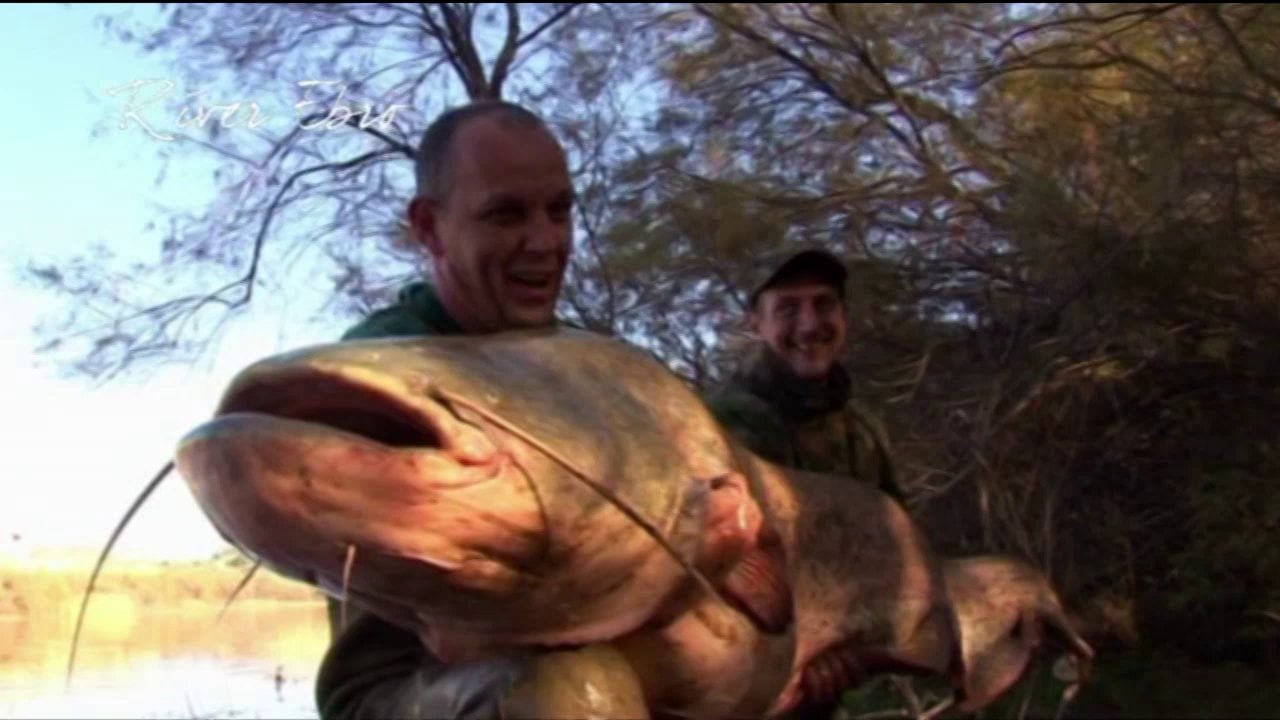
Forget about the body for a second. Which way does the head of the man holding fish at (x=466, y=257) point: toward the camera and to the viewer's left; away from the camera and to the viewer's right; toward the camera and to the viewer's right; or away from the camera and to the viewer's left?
toward the camera and to the viewer's right

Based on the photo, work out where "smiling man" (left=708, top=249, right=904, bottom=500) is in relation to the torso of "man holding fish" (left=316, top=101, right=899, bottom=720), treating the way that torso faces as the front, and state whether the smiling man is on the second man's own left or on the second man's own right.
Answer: on the second man's own left

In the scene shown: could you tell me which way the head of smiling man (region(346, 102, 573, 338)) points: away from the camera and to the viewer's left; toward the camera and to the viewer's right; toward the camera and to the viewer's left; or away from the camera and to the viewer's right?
toward the camera and to the viewer's right

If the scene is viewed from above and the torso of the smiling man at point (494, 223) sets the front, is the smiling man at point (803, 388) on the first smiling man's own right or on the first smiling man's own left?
on the first smiling man's own left

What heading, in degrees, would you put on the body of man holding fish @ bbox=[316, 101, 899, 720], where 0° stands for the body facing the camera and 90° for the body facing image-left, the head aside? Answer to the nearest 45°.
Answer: approximately 315°

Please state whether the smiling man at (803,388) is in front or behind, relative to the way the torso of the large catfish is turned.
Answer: behind
